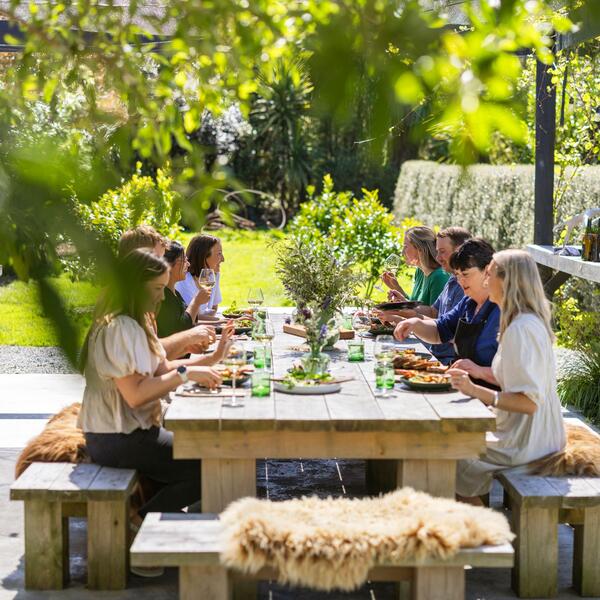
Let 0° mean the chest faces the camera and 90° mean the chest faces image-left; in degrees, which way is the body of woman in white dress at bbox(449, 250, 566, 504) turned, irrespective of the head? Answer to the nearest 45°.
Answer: approximately 90°

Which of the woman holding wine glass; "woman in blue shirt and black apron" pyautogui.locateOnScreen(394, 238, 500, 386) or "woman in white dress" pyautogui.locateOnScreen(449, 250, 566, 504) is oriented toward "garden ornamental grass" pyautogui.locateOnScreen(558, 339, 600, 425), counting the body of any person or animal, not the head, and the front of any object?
the woman holding wine glass

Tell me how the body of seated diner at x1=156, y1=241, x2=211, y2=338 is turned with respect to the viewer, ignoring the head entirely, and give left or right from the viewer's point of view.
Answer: facing to the right of the viewer

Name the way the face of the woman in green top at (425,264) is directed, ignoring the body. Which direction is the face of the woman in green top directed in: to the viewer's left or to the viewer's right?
to the viewer's left

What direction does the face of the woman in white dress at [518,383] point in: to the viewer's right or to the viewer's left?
to the viewer's left

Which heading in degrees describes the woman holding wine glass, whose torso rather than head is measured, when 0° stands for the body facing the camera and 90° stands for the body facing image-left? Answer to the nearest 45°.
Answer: approximately 270°

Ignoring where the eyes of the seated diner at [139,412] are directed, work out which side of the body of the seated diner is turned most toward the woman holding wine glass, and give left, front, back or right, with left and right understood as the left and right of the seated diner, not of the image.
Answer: left

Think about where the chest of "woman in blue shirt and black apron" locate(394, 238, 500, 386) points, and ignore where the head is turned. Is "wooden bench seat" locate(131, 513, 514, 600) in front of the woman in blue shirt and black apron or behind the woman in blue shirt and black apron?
in front

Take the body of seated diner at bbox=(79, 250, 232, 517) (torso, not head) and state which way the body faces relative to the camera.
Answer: to the viewer's right

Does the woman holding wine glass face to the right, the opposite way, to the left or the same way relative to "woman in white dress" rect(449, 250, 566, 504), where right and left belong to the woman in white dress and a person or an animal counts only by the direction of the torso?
the opposite way
